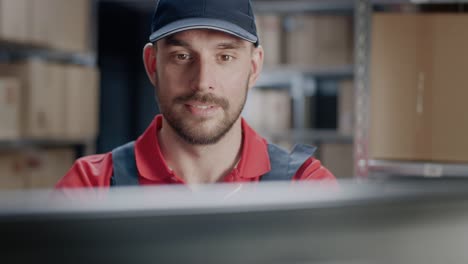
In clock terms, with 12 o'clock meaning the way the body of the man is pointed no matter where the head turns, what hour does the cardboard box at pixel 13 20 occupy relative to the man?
The cardboard box is roughly at 5 o'clock from the man.

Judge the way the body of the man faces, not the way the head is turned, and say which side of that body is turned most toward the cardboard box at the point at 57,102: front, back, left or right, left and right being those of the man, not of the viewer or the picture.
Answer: back

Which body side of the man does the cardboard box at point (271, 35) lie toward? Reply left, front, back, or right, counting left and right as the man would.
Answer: back

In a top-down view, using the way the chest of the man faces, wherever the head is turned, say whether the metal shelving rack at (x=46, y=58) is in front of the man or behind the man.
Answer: behind

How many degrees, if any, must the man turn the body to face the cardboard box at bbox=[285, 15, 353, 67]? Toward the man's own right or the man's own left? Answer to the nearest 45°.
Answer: approximately 180°

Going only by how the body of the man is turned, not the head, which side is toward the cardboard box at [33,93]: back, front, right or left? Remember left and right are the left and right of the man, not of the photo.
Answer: back

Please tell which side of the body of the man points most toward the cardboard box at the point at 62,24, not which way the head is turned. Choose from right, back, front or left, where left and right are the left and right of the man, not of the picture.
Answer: back

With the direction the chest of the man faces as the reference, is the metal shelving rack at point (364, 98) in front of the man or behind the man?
behind

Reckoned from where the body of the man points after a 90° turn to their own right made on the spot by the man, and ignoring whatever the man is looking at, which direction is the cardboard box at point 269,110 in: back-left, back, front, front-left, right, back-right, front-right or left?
right

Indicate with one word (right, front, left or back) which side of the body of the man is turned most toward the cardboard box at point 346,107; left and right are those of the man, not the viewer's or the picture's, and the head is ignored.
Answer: back

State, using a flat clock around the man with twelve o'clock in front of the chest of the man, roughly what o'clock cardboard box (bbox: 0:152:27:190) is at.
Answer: The cardboard box is roughly at 5 o'clock from the man.

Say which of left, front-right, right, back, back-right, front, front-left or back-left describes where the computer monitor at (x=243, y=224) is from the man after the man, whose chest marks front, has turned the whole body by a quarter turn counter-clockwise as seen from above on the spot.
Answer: right

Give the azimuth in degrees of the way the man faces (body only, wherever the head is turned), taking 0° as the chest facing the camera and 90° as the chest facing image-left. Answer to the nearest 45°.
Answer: approximately 0°
